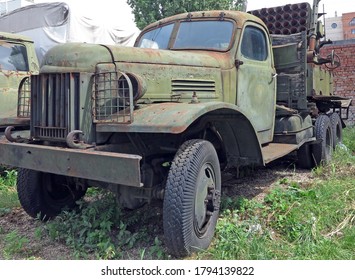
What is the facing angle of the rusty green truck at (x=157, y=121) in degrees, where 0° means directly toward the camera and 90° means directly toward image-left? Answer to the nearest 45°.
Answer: approximately 45°

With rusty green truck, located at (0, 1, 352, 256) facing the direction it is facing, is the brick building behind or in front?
behind

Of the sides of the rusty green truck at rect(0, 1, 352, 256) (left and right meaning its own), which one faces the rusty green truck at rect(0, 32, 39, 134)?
right

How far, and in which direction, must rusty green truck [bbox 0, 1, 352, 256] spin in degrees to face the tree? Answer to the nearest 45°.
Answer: approximately 135° to its right
